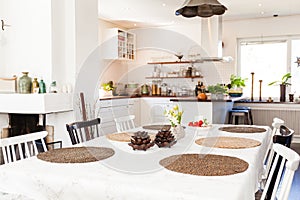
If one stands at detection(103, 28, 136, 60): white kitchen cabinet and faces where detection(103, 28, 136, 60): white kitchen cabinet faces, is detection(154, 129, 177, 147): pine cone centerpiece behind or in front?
in front

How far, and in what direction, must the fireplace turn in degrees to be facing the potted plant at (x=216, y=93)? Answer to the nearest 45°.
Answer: approximately 90° to its left

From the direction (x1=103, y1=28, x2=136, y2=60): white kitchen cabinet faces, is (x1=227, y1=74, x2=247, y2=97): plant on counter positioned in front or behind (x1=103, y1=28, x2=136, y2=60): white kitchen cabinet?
in front

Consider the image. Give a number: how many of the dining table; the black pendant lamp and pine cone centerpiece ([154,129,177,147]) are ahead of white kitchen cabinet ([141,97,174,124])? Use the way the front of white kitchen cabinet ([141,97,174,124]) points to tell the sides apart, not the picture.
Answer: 3

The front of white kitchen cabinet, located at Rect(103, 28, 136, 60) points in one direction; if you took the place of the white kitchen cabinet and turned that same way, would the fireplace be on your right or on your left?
on your right

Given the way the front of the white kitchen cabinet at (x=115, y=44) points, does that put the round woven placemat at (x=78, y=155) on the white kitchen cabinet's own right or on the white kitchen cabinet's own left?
on the white kitchen cabinet's own right

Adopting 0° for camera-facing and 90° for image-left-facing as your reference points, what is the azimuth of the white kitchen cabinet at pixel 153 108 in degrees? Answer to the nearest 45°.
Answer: approximately 0°

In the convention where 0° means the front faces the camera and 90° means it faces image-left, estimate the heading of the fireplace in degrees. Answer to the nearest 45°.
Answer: approximately 0°

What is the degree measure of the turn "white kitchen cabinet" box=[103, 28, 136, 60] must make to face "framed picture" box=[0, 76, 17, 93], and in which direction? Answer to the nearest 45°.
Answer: approximately 90° to its right

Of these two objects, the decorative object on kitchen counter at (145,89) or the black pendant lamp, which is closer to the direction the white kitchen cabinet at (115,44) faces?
the black pendant lamp

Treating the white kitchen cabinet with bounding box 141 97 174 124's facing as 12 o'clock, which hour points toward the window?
The window is roughly at 9 o'clock from the white kitchen cabinet.

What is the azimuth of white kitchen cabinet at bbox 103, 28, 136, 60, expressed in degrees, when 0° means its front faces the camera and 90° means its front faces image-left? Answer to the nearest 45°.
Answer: approximately 315°
